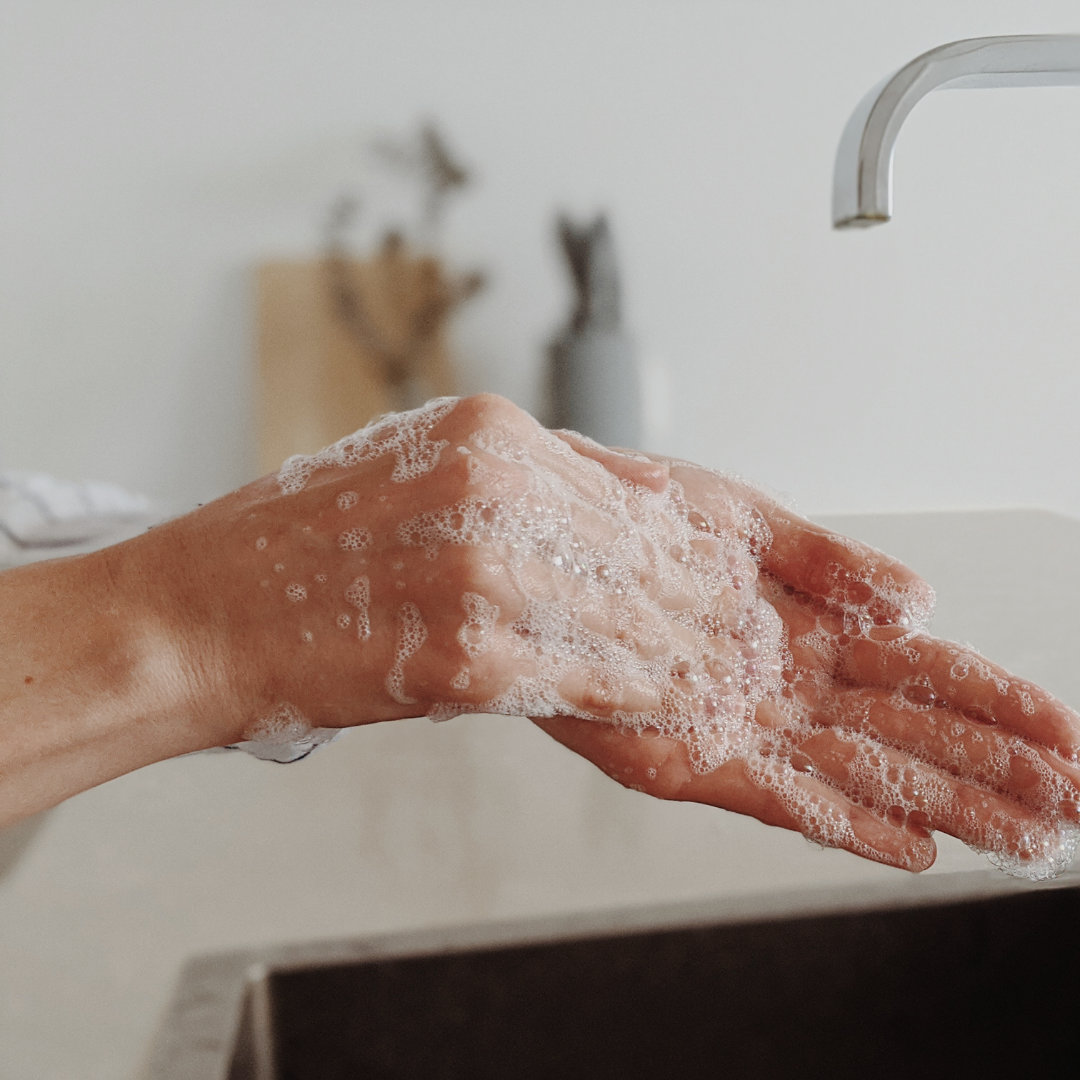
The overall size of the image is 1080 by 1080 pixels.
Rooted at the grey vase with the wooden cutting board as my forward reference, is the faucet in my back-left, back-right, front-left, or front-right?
back-left

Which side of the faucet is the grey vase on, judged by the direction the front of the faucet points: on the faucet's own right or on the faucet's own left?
on the faucet's own right

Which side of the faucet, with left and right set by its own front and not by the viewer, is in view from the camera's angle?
left

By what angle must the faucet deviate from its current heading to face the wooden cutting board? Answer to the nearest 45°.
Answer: approximately 45° to its right
